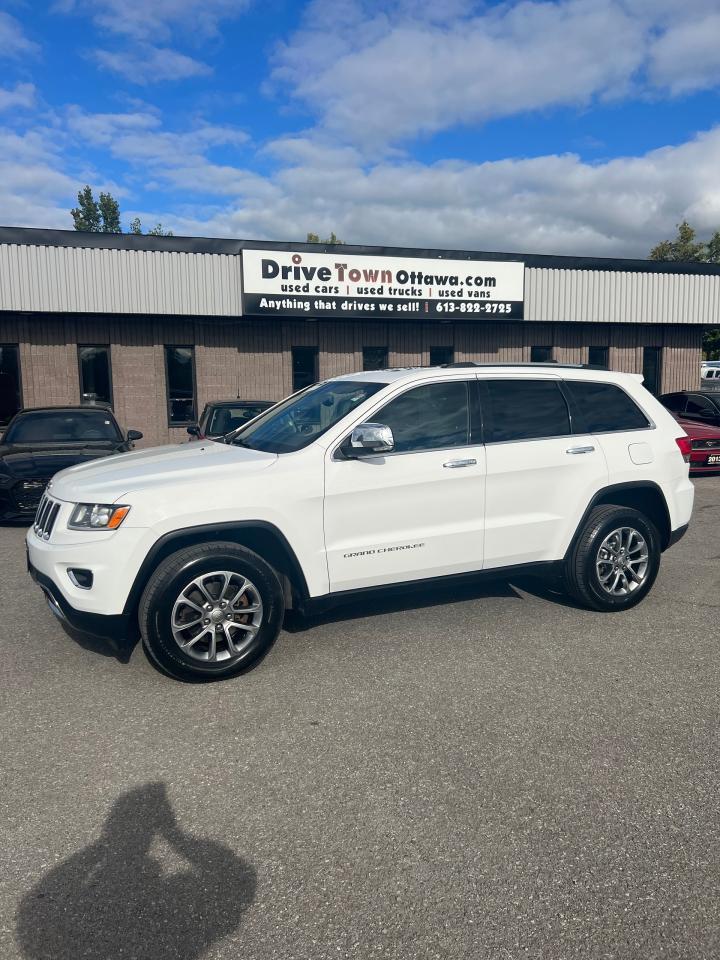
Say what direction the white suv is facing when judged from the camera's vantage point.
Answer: facing the viewer and to the left of the viewer

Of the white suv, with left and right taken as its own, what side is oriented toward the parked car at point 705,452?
back

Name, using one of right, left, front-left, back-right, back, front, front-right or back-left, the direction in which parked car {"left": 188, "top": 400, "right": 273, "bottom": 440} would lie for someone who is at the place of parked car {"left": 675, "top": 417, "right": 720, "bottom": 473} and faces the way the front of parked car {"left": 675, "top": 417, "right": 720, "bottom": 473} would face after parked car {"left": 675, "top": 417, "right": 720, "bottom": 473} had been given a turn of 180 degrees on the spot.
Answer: left

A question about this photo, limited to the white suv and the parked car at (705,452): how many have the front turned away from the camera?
0

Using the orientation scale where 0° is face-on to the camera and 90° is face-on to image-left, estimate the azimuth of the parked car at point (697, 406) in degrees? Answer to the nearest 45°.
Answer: approximately 315°

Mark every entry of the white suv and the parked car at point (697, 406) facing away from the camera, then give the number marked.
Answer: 0

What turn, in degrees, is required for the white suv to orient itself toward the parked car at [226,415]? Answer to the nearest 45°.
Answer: approximately 135° to its right

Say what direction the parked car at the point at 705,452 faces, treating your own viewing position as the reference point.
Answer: facing the viewer and to the right of the viewer

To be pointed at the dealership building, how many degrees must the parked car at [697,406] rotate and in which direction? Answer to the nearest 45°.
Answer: approximately 135° to its right

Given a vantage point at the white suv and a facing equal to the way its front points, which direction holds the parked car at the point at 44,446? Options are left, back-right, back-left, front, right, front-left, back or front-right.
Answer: right

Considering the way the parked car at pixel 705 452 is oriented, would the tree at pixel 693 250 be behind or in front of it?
behind

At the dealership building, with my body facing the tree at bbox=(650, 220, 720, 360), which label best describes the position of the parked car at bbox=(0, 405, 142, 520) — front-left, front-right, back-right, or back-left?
back-right

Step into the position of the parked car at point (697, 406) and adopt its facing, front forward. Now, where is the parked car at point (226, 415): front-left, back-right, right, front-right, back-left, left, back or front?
right

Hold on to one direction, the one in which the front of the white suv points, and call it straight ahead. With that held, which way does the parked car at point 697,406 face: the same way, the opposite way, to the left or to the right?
to the left

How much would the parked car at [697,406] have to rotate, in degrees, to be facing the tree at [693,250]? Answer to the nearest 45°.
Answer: approximately 135° to its left

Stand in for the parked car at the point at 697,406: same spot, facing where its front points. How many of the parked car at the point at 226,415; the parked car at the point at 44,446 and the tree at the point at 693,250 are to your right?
2
